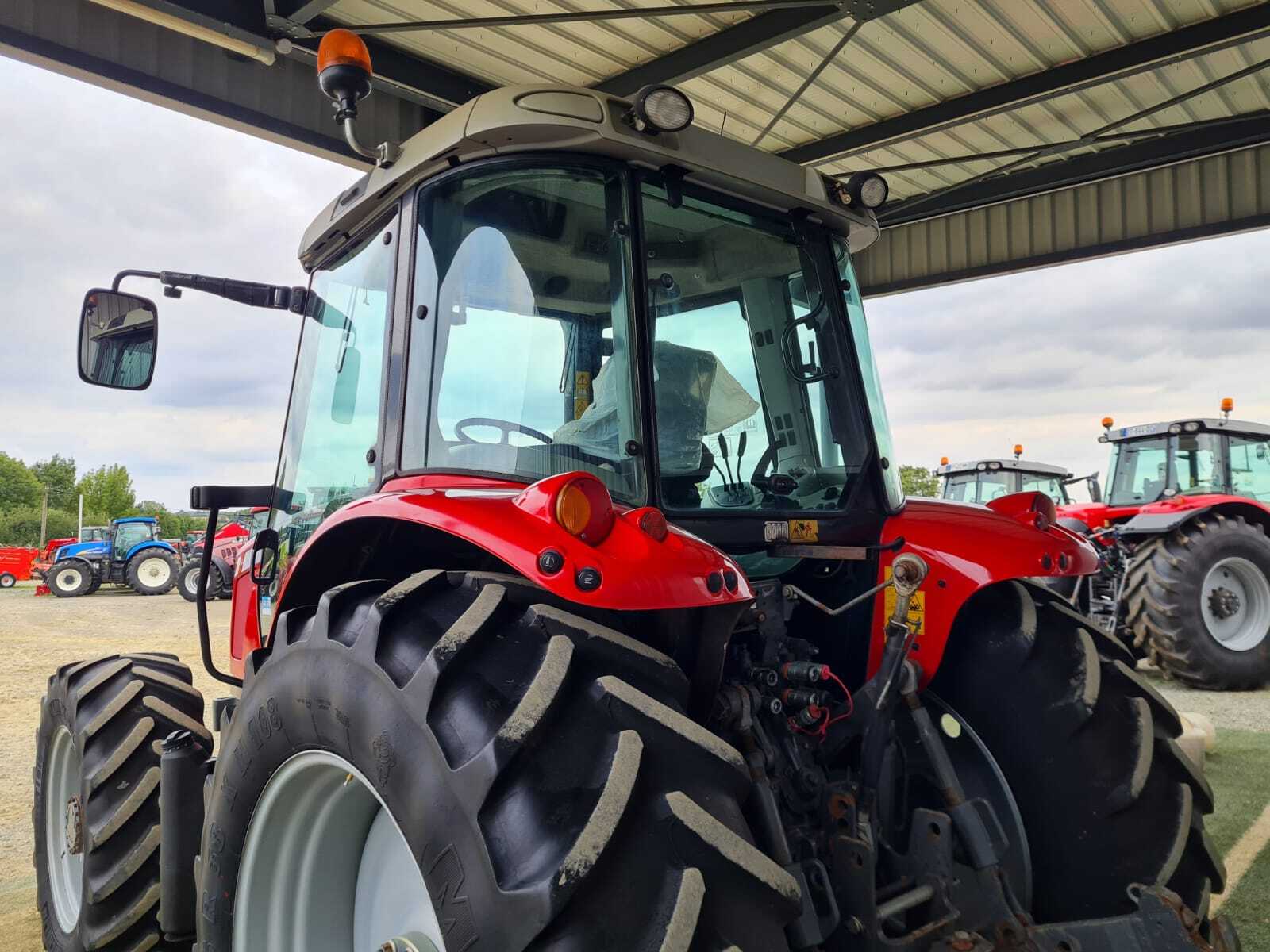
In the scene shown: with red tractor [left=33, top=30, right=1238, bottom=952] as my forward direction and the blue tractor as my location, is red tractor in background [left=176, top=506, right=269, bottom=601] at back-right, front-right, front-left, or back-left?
front-left

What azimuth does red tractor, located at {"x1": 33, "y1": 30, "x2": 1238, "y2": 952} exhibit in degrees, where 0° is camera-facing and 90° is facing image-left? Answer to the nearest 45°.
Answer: approximately 135°

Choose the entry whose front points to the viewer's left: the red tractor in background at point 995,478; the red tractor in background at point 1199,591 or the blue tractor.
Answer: the blue tractor

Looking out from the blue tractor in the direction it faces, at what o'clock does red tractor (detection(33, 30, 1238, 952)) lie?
The red tractor is roughly at 9 o'clock from the blue tractor.

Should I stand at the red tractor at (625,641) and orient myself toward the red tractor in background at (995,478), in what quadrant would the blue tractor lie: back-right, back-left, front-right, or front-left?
front-left

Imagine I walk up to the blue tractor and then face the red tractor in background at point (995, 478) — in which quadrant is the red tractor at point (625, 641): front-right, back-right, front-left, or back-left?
front-right

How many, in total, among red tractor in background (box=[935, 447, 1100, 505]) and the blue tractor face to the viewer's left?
1

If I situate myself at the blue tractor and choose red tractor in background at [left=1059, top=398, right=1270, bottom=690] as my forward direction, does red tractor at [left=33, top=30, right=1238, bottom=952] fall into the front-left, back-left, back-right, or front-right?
front-right

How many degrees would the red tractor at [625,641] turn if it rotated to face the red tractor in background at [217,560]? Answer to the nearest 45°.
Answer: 0° — it already faces it

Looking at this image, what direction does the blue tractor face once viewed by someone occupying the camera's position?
facing to the left of the viewer

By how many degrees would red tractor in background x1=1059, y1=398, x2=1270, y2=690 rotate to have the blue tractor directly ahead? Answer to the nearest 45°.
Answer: approximately 135° to its left
